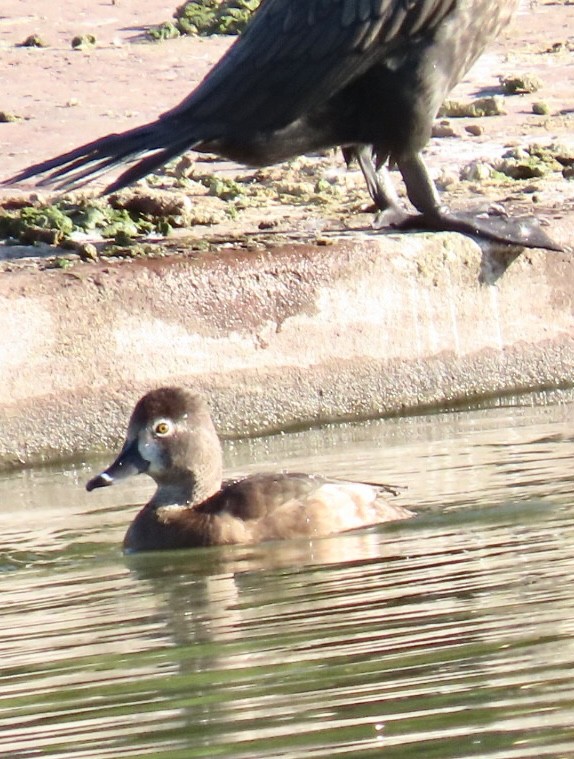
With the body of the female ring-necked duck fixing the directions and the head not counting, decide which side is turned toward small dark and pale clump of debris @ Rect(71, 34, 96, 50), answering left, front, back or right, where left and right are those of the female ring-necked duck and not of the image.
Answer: right

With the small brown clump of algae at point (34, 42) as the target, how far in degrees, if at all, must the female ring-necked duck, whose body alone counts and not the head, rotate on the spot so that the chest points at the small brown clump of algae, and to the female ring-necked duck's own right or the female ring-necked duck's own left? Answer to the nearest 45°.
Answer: approximately 90° to the female ring-necked duck's own right

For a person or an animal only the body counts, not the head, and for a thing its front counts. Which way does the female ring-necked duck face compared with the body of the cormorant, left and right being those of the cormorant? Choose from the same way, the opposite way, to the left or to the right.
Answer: the opposite way

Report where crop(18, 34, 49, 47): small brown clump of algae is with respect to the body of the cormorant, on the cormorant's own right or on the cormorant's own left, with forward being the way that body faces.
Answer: on the cormorant's own left

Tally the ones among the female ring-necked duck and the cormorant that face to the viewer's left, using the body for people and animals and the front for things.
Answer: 1

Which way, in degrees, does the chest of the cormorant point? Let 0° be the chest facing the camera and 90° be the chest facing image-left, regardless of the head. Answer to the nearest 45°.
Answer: approximately 270°

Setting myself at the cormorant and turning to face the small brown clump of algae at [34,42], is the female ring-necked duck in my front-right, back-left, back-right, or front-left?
back-left

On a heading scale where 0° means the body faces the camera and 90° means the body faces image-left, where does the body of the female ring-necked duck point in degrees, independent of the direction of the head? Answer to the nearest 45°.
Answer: approximately 90°

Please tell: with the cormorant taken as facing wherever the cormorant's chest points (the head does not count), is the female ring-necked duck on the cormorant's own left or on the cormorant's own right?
on the cormorant's own right

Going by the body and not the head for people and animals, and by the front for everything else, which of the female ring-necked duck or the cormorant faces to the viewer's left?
the female ring-necked duck

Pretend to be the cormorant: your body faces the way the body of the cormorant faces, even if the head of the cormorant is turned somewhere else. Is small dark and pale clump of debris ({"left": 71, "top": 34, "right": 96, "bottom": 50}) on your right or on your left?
on your left
